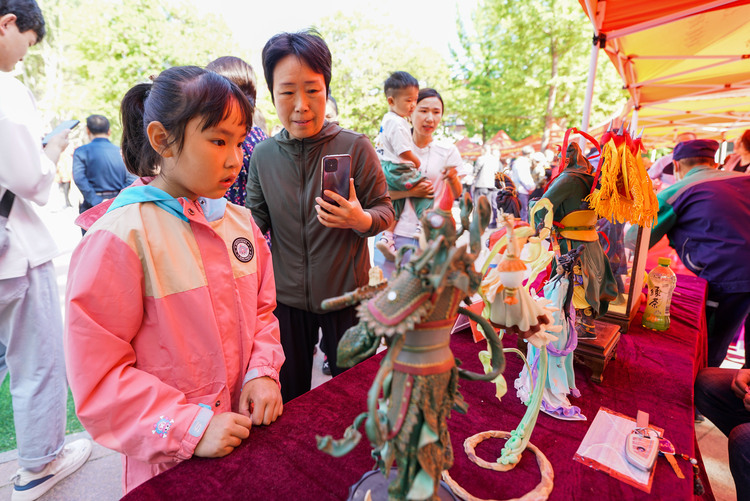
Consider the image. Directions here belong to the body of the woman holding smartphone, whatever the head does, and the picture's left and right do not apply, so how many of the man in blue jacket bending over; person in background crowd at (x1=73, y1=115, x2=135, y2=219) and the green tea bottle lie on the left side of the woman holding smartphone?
2

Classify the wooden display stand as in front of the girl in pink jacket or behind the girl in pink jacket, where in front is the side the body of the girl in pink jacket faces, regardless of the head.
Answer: in front

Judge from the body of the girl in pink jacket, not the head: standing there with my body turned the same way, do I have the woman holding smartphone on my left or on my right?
on my left

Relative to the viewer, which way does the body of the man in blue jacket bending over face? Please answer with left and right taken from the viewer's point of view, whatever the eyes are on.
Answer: facing away from the viewer and to the left of the viewer

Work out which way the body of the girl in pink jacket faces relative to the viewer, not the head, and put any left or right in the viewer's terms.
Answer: facing the viewer and to the right of the viewer

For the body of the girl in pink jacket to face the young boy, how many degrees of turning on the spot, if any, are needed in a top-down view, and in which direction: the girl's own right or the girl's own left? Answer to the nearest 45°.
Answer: approximately 90° to the girl's own left

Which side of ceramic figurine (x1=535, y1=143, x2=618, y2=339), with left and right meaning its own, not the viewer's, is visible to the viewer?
left

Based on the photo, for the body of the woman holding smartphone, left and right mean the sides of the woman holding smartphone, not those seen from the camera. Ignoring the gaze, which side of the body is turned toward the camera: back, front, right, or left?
front

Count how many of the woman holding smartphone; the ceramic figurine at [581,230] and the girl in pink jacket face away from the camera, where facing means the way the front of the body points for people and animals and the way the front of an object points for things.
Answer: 0
